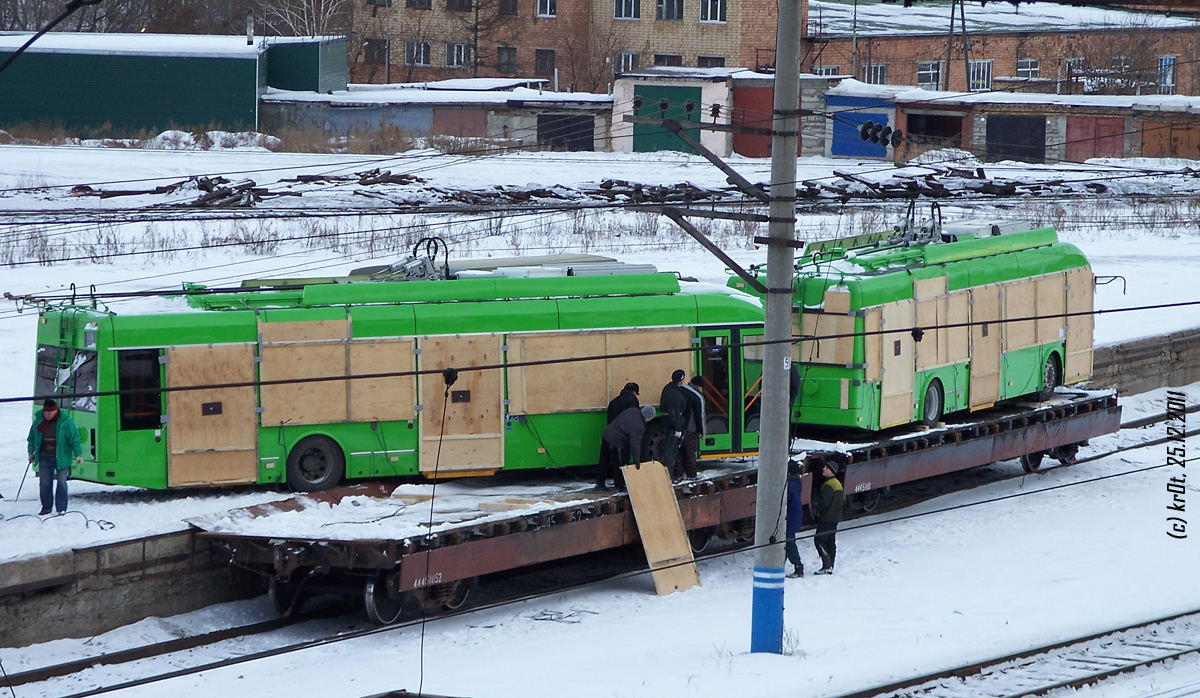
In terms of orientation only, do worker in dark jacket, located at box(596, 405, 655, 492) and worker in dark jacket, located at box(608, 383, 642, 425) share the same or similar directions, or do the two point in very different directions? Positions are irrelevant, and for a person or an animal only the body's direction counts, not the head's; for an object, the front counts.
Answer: same or similar directions

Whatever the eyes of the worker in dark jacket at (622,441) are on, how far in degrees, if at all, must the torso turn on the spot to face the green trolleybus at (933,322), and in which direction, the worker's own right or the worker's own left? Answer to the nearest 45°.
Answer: approximately 45° to the worker's own left

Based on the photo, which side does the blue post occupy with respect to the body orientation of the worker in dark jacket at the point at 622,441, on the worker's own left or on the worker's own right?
on the worker's own right

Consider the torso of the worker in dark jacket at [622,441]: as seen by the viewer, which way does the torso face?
to the viewer's right

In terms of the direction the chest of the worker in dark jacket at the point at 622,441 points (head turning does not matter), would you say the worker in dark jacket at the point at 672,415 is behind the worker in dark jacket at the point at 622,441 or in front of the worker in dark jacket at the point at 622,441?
in front
